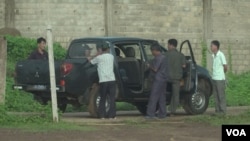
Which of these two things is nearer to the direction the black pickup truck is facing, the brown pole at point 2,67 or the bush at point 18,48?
the bush

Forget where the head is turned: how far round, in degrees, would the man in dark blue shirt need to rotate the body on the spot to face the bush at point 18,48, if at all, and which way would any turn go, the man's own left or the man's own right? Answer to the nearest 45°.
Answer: approximately 45° to the man's own right

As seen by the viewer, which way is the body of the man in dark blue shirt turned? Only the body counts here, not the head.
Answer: to the viewer's left

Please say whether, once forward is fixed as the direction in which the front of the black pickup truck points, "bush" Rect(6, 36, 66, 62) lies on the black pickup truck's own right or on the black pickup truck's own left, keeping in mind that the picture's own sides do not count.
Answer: on the black pickup truck's own left

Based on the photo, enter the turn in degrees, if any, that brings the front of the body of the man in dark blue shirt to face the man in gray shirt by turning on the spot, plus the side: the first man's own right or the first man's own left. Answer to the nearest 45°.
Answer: approximately 135° to the first man's own right

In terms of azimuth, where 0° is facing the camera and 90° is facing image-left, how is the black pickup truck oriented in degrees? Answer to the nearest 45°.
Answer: approximately 225°
